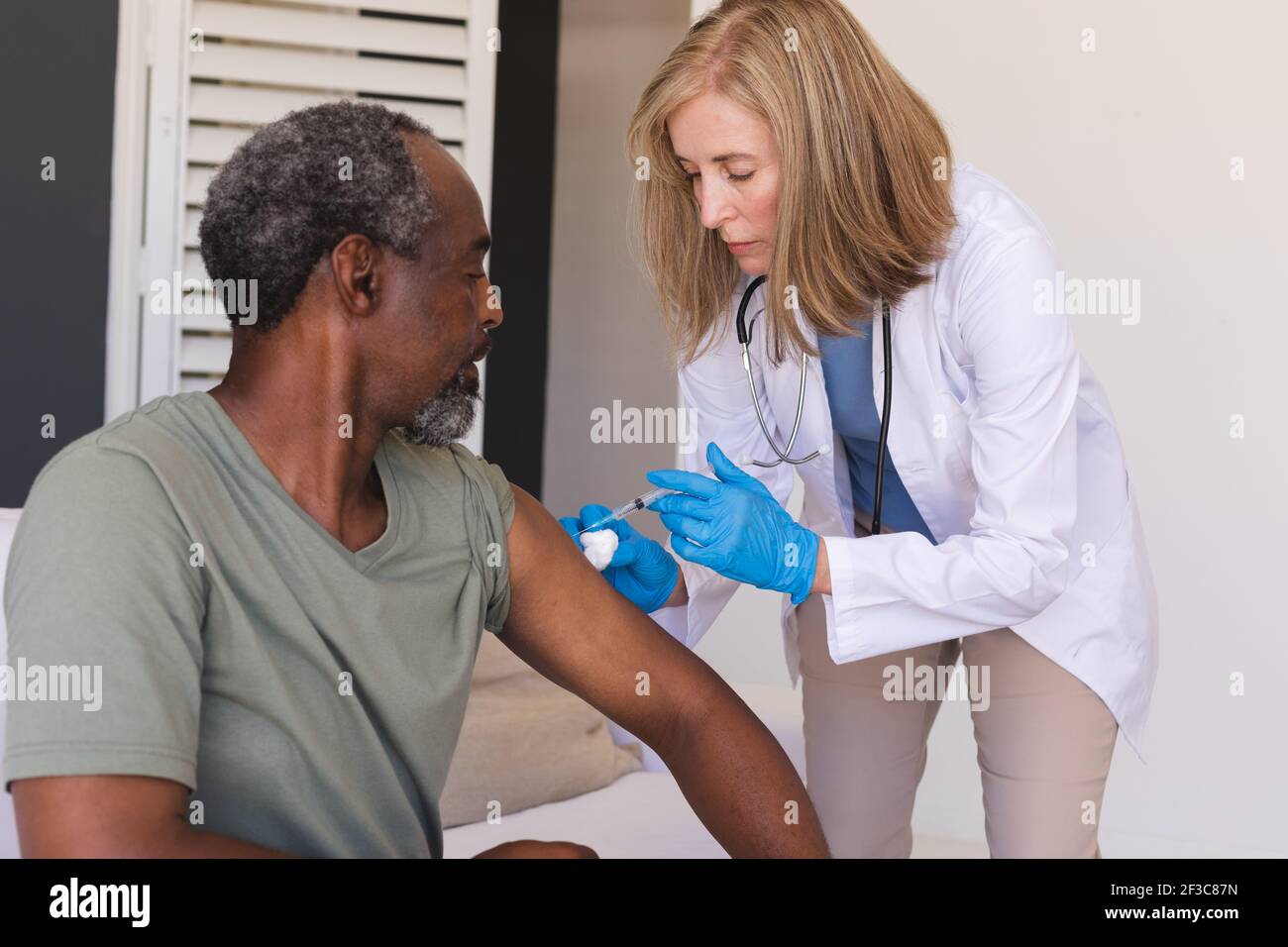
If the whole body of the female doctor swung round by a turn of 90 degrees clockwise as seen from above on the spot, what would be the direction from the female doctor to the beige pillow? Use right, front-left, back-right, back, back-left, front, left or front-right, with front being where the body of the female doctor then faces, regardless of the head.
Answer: front

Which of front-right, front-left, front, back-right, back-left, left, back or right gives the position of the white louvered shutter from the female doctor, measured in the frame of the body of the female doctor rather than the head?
right

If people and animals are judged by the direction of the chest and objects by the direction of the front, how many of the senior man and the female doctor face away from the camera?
0

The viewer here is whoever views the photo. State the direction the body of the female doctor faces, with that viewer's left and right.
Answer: facing the viewer and to the left of the viewer

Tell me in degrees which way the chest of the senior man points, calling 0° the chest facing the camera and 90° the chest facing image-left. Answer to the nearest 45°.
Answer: approximately 315°

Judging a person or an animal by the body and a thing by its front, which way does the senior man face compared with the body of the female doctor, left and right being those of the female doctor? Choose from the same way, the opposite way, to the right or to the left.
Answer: to the left

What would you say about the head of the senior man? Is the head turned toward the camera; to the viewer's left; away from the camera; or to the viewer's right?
to the viewer's right

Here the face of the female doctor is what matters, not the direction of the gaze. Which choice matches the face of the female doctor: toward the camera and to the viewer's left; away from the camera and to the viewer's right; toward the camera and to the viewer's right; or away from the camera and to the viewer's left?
toward the camera and to the viewer's left

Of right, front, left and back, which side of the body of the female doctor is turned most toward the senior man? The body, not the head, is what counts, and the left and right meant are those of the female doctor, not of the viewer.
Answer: front
